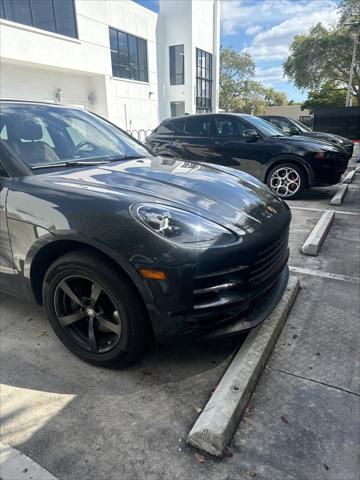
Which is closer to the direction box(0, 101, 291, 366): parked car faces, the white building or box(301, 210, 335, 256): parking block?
the parking block

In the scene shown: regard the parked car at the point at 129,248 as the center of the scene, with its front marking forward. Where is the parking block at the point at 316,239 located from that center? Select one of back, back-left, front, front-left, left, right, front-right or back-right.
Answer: left

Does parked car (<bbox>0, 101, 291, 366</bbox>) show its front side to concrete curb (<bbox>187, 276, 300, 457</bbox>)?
yes

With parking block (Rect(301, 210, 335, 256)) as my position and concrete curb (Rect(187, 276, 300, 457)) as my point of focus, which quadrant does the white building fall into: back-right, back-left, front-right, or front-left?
back-right

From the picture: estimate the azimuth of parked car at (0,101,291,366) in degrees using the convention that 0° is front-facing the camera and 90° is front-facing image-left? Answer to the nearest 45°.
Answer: approximately 315°

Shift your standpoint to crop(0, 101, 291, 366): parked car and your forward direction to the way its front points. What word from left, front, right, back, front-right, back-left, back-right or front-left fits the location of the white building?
back-left

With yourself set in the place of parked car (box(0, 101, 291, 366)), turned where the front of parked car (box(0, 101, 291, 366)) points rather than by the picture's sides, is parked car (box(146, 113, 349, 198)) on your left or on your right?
on your left
